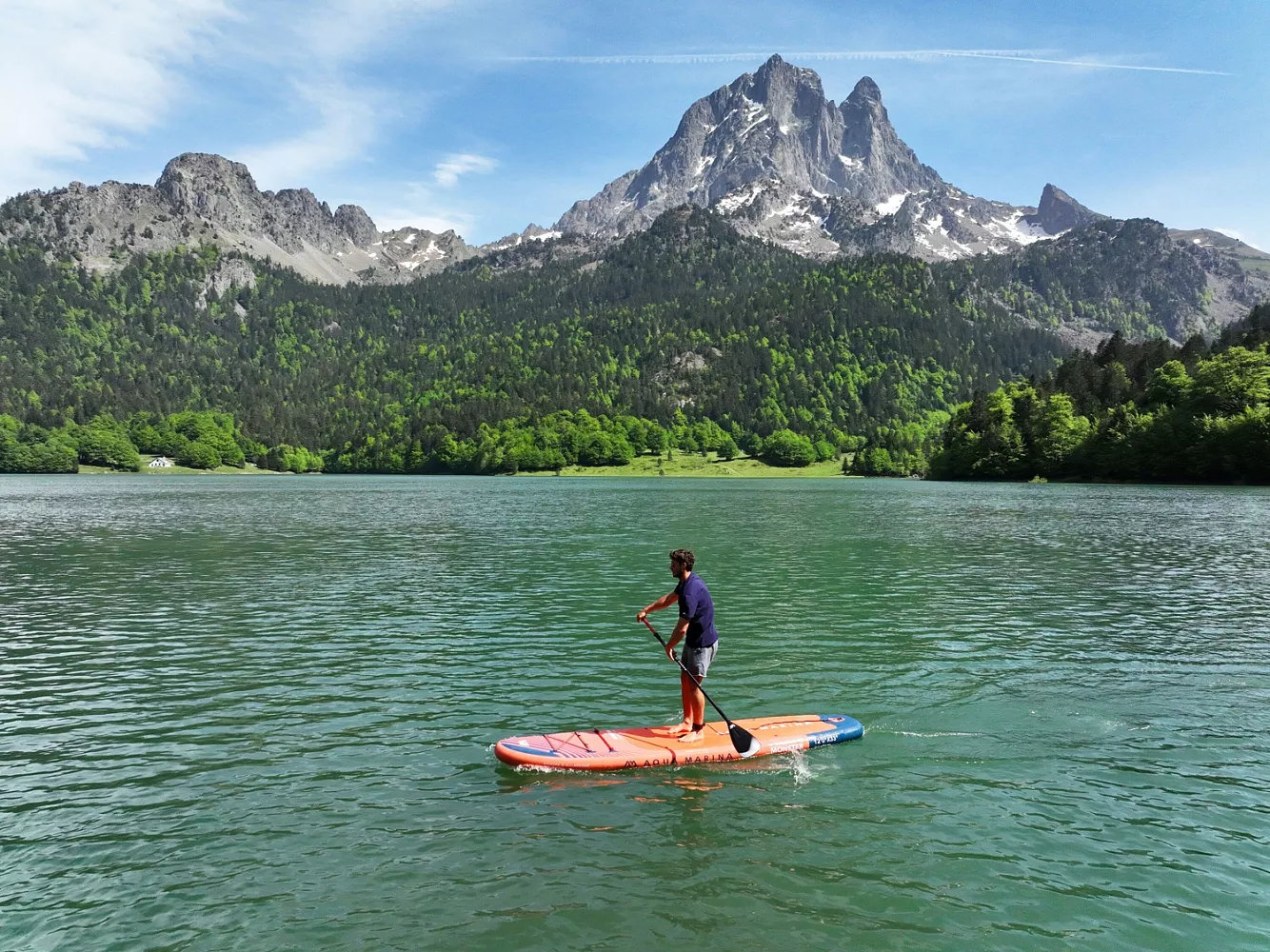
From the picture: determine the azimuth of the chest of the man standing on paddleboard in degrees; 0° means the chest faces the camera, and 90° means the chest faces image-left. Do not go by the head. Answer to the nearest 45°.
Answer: approximately 90°

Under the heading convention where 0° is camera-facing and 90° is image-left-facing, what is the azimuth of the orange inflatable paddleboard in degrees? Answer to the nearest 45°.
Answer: approximately 90°

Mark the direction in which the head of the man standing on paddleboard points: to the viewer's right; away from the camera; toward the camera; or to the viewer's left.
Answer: to the viewer's left
